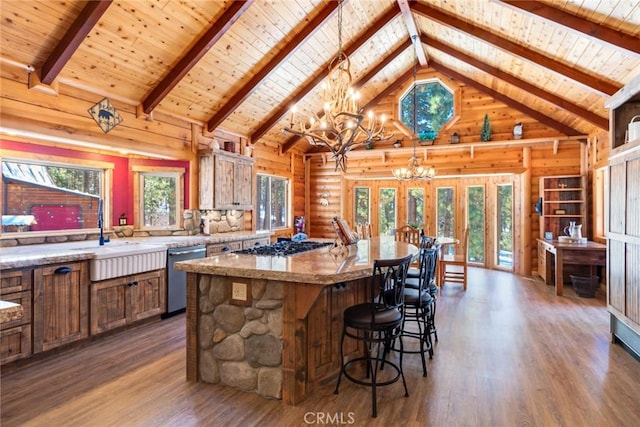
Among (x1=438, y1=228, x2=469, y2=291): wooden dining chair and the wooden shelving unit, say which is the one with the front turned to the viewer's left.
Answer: the wooden dining chair

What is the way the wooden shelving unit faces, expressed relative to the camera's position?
facing the viewer

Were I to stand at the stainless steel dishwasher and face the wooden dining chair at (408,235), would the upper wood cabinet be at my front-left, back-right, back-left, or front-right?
front-left

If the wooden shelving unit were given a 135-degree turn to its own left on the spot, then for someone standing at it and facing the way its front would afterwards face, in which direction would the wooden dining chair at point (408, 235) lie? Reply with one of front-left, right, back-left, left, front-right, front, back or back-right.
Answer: back

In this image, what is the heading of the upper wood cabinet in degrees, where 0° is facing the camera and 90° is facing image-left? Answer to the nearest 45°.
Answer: approximately 315°

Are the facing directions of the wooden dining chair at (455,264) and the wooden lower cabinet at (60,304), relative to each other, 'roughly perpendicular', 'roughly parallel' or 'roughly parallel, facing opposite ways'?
roughly parallel, facing opposite ways

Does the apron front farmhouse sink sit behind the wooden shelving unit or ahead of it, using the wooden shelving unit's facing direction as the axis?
ahead

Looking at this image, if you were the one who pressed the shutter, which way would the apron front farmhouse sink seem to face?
facing the viewer and to the right of the viewer

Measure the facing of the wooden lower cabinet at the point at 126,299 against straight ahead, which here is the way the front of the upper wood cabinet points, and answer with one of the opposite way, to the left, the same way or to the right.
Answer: the same way

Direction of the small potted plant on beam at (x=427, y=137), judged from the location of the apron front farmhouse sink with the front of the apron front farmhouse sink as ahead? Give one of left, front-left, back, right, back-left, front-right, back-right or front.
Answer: front-left
